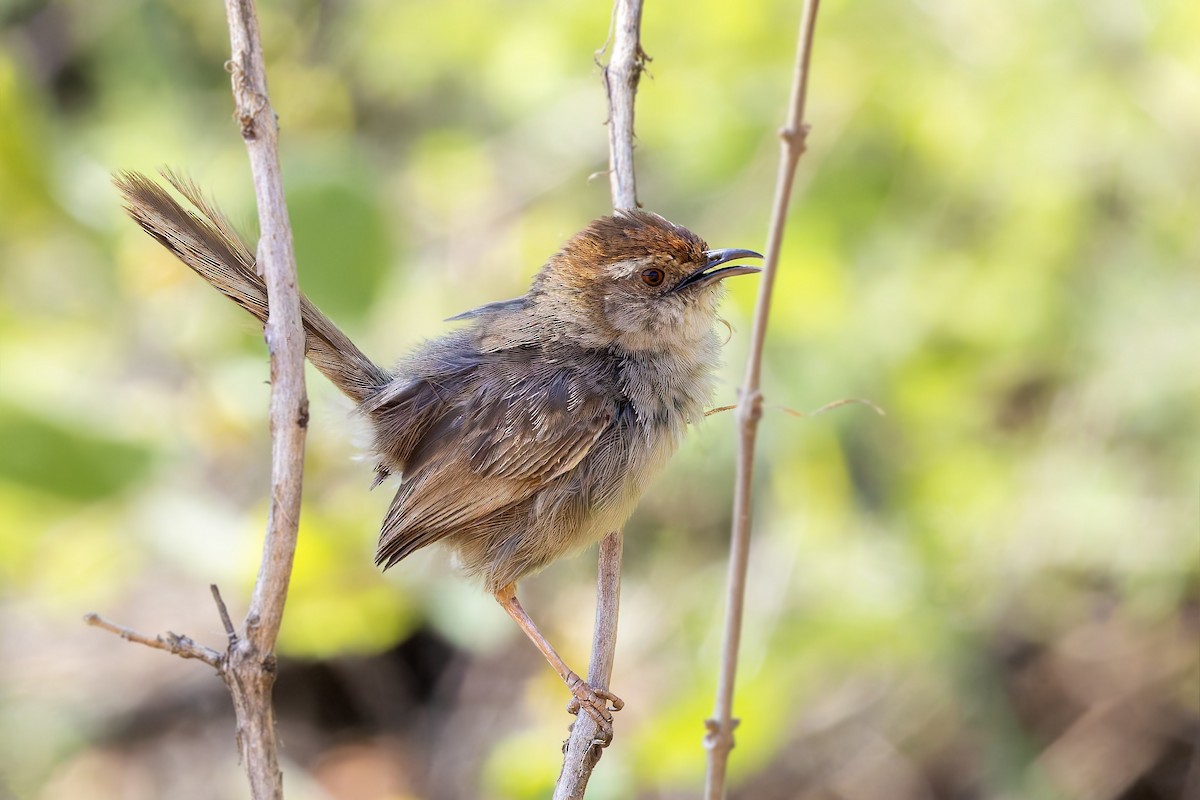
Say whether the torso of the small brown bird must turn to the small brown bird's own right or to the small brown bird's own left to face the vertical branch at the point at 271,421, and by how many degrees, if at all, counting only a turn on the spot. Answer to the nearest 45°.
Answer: approximately 135° to the small brown bird's own right

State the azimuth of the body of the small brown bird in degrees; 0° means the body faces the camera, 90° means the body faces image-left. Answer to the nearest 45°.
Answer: approximately 270°
